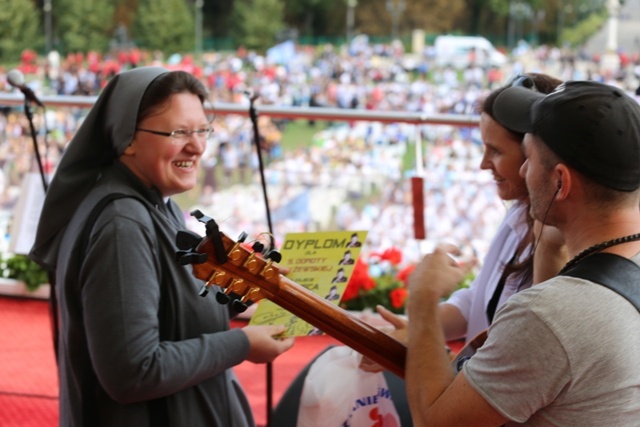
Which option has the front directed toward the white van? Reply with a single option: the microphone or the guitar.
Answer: the guitar

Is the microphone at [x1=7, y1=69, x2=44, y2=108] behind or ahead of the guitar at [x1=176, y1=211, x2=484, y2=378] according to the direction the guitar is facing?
ahead

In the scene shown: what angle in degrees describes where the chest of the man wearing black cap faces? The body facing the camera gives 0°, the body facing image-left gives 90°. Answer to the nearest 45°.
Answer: approximately 135°

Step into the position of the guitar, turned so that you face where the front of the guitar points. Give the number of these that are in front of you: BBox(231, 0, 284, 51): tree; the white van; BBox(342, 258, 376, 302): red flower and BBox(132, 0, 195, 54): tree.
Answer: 4

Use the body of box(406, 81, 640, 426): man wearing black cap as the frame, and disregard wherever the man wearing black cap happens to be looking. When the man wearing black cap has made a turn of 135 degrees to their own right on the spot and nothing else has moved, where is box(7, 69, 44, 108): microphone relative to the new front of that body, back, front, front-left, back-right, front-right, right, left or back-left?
back-left

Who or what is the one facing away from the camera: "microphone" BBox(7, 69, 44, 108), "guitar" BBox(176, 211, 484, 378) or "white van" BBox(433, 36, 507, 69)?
the guitar
